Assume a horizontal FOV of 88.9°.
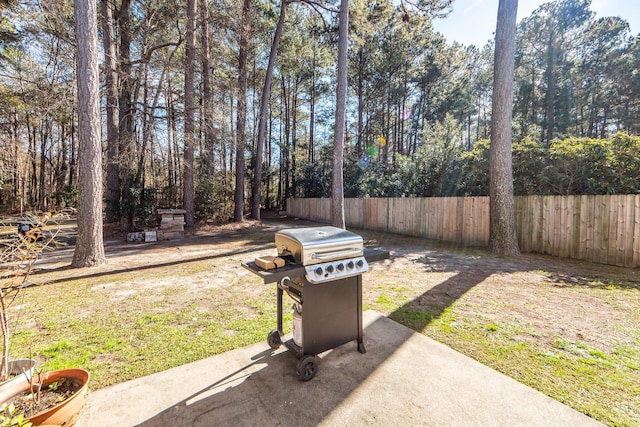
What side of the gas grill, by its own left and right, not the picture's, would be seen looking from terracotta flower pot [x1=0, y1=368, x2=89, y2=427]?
right

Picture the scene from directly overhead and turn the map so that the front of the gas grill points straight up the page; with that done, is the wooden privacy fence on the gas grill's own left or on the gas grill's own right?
on the gas grill's own left

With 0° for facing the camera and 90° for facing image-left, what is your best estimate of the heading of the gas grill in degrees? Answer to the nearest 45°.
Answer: approximately 315°

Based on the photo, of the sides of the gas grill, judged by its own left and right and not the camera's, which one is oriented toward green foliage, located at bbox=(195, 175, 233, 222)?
back

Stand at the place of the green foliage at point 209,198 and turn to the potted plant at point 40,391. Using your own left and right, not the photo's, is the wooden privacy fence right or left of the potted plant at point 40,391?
left
